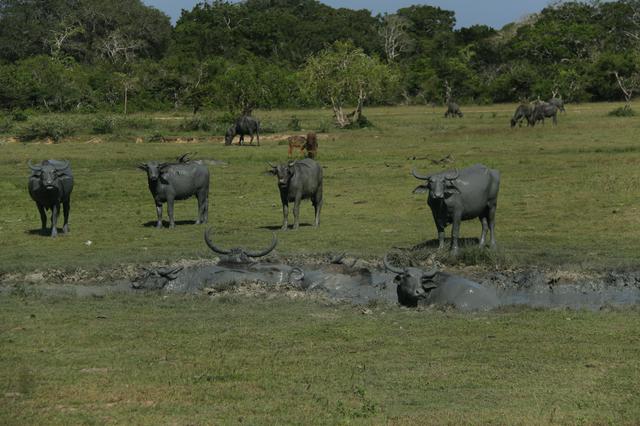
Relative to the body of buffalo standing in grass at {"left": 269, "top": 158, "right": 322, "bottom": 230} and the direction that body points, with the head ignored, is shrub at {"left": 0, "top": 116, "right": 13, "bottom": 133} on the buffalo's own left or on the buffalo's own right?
on the buffalo's own right

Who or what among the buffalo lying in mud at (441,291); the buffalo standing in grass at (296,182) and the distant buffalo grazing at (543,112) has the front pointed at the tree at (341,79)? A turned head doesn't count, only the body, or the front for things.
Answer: the distant buffalo grazing

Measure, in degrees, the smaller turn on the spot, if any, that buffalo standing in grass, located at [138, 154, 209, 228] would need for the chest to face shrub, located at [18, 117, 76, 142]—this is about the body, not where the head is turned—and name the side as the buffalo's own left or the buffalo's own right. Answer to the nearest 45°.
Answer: approximately 135° to the buffalo's own right

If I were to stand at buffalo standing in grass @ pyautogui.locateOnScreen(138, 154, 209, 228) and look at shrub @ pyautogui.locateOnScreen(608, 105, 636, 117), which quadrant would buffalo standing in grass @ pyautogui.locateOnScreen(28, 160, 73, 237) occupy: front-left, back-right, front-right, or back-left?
back-left

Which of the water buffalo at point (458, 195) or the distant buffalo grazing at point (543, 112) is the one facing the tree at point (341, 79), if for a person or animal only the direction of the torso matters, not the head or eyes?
the distant buffalo grazing

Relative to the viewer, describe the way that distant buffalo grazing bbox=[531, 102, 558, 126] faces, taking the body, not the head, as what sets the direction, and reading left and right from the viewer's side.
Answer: facing to the left of the viewer

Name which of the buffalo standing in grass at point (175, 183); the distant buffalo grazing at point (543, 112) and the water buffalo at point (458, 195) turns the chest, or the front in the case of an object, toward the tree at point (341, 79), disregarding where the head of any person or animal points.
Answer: the distant buffalo grazing

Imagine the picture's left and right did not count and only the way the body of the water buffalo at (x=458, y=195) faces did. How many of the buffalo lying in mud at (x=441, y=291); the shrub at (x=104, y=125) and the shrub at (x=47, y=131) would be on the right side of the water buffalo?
2

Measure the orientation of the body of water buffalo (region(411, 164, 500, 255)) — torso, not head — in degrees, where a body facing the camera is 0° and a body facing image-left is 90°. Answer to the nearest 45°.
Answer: approximately 45°

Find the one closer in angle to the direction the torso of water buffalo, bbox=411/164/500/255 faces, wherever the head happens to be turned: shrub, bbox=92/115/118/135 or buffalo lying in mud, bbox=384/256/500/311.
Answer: the buffalo lying in mud

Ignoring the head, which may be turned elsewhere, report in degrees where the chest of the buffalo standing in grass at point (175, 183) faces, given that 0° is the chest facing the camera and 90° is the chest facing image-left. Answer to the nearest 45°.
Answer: approximately 45°
